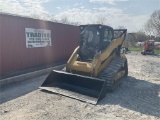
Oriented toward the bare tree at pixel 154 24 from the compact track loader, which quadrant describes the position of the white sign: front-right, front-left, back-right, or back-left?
front-left

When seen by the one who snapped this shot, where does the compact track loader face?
facing the viewer and to the left of the viewer

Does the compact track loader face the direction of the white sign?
no

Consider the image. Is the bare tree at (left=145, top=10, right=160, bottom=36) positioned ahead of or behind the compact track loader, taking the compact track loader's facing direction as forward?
behind
